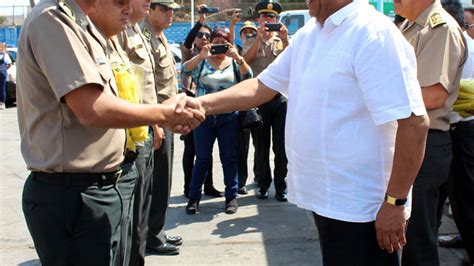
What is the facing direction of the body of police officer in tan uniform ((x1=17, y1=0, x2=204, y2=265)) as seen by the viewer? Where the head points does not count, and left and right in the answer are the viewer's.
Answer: facing to the right of the viewer

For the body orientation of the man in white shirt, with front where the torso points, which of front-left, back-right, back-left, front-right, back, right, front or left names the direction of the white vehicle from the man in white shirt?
back-right

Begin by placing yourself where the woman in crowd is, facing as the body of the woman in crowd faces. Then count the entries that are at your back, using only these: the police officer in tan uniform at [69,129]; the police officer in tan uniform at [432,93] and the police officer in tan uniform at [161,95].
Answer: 0

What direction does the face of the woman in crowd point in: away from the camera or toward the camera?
toward the camera

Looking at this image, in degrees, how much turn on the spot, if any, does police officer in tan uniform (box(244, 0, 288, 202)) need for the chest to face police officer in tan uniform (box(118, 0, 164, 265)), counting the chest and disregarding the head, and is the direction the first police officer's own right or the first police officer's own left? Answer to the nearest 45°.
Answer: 0° — they already face them

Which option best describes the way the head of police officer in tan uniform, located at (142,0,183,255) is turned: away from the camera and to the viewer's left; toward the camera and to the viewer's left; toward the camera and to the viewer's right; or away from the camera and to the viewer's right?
toward the camera and to the viewer's right

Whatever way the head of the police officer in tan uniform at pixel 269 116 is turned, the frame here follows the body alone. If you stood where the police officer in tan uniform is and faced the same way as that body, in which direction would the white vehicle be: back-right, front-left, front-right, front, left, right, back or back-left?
back

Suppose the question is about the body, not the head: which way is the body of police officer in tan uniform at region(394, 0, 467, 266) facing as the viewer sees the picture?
to the viewer's left

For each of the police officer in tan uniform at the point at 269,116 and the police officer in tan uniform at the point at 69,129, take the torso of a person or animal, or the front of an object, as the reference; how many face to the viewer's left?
0

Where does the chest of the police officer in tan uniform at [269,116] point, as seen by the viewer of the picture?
toward the camera

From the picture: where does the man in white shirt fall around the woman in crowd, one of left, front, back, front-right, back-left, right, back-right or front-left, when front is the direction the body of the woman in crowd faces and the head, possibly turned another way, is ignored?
front

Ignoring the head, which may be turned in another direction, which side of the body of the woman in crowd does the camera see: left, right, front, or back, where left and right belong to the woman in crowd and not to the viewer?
front

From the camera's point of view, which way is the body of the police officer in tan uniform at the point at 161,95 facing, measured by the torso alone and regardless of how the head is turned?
to the viewer's right

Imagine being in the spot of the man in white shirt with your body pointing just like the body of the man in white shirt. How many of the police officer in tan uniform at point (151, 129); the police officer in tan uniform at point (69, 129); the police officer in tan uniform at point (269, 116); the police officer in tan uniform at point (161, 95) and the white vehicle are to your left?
0

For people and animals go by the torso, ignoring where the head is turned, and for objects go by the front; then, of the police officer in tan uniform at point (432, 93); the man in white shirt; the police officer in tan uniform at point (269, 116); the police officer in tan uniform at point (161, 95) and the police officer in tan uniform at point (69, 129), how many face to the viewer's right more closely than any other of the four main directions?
2

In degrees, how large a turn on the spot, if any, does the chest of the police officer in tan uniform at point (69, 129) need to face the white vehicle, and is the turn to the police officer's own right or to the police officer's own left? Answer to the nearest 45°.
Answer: approximately 45° to the police officer's own left
